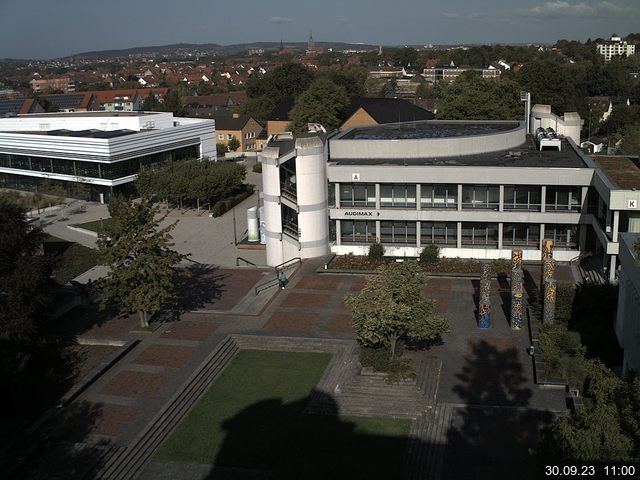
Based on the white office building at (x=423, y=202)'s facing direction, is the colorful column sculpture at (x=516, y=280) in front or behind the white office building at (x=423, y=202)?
in front

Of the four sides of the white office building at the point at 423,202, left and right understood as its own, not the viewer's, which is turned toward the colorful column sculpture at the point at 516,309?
front

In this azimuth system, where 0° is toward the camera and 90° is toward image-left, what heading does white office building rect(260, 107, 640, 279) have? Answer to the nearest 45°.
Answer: approximately 0°

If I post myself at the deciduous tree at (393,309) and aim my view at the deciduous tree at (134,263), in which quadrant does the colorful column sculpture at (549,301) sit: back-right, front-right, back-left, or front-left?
back-right

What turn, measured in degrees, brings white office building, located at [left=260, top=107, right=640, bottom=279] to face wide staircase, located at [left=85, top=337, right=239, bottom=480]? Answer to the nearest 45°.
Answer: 0° — it already faces it

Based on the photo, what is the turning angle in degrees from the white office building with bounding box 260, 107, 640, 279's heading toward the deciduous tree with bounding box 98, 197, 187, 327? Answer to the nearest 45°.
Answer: approximately 45° to its right

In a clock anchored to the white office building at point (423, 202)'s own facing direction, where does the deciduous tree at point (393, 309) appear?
The deciduous tree is roughly at 12 o'clock from the white office building.

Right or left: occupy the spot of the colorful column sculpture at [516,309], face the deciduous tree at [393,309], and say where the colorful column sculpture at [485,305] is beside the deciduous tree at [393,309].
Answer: right

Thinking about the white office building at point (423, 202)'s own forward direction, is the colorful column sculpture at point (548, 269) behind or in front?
in front

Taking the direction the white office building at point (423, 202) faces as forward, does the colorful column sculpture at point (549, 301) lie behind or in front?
in front

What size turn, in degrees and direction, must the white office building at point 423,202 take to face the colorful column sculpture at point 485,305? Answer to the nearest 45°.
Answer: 0° — it already faces it
